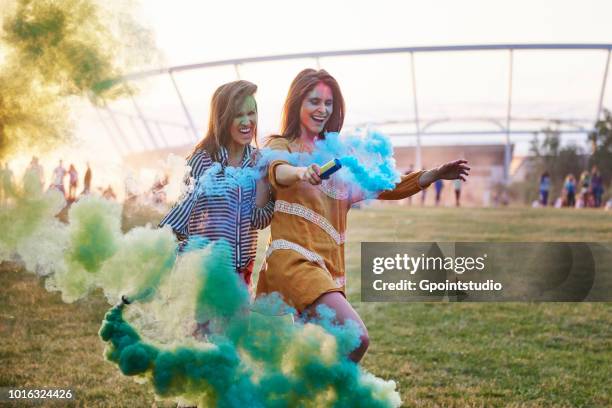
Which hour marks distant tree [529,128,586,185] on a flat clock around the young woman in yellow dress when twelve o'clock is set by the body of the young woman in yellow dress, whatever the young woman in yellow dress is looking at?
The distant tree is roughly at 8 o'clock from the young woman in yellow dress.

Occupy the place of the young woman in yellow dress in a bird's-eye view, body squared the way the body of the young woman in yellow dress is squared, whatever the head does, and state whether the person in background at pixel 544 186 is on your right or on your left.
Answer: on your left

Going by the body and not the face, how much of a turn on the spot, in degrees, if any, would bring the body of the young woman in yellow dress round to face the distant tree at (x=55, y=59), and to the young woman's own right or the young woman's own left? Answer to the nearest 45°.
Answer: approximately 180°

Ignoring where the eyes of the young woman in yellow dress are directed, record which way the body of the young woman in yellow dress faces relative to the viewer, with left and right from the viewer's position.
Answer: facing the viewer and to the right of the viewer

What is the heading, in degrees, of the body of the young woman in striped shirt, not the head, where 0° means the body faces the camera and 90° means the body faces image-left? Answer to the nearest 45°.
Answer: approximately 315°

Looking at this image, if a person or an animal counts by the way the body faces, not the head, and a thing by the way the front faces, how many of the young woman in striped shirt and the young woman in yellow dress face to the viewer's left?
0

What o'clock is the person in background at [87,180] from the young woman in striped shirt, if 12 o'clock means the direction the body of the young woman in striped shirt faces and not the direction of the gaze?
The person in background is roughly at 6 o'clock from the young woman in striped shirt.
